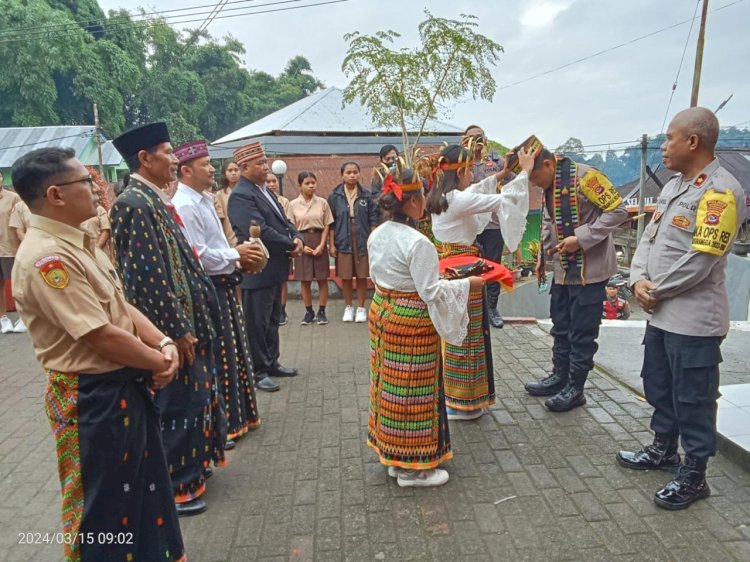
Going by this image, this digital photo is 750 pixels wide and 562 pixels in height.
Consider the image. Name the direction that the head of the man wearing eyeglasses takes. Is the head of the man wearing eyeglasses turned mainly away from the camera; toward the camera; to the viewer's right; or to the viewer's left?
to the viewer's right

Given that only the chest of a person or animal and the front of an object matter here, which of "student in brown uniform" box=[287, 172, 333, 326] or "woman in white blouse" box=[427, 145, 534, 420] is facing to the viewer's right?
the woman in white blouse

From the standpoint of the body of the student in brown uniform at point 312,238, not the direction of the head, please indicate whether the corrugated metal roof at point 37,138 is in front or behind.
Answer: behind

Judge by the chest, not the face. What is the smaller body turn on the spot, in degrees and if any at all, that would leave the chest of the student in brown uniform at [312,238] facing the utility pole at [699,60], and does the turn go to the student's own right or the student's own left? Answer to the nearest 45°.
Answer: approximately 135° to the student's own left

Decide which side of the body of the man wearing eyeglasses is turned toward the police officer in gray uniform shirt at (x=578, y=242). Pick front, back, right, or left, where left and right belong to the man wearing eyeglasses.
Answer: front

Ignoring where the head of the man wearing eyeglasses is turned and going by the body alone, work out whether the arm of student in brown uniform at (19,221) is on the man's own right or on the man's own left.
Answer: on the man's own left

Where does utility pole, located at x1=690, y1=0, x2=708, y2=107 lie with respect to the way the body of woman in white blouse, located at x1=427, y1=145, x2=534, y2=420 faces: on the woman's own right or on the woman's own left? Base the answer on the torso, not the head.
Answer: on the woman's own left

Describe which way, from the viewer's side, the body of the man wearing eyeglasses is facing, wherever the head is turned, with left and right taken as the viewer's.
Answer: facing to the right of the viewer

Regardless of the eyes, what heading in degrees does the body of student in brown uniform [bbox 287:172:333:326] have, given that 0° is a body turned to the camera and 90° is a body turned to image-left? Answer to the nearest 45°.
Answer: approximately 0°

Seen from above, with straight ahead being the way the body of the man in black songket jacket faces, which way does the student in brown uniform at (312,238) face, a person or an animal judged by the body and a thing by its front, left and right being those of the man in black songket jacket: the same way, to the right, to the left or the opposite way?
to the right

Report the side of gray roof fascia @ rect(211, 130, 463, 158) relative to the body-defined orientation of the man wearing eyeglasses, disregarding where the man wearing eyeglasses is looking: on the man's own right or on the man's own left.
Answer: on the man's own left

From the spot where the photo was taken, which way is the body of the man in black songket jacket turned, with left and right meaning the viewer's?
facing to the right of the viewer

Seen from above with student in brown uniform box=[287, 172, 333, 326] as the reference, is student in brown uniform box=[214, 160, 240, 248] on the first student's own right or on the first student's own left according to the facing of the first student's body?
on the first student's own right

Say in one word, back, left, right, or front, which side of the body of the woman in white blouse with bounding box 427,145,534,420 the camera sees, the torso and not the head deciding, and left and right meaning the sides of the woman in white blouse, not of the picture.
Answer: right

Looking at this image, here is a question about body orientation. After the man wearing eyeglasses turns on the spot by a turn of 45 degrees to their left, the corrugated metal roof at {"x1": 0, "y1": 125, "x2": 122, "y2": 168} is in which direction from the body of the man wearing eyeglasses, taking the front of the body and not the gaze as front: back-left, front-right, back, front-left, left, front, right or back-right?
front-left

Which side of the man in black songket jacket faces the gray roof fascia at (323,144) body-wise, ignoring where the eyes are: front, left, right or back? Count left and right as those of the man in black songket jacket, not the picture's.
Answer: left
